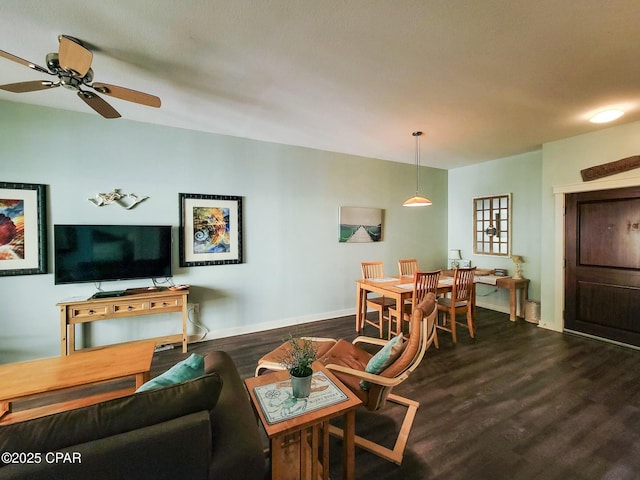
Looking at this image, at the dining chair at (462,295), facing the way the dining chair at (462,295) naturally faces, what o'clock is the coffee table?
The coffee table is roughly at 9 o'clock from the dining chair.

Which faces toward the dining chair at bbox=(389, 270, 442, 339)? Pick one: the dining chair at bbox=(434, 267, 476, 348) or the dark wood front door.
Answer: the dark wood front door

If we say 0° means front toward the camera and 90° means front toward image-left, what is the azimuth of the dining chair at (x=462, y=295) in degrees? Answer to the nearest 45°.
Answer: approximately 135°

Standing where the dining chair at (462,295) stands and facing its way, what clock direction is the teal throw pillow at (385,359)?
The teal throw pillow is roughly at 8 o'clock from the dining chair.

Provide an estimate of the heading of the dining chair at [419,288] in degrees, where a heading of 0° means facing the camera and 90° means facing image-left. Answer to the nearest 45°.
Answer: approximately 135°

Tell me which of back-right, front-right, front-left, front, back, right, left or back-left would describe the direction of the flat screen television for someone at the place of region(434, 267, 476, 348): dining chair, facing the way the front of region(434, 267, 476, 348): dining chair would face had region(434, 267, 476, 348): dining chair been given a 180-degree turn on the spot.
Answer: right

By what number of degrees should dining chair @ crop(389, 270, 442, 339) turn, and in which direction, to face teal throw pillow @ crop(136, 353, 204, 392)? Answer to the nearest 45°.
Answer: approximately 90° to its left

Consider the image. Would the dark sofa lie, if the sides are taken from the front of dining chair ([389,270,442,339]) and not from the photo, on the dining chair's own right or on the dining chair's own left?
on the dining chair's own left

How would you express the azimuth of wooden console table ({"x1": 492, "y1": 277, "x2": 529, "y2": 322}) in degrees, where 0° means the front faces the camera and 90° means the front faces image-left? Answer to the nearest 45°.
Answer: approximately 45°
